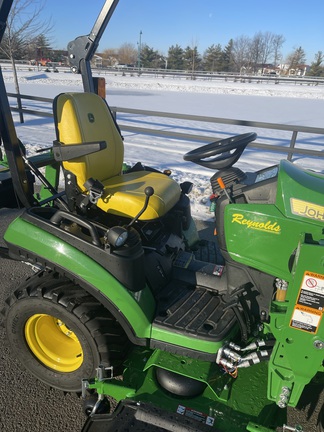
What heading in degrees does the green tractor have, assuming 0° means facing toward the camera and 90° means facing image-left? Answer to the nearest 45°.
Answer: approximately 315°

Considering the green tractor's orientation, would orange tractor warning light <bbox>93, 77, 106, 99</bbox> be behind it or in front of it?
behind
